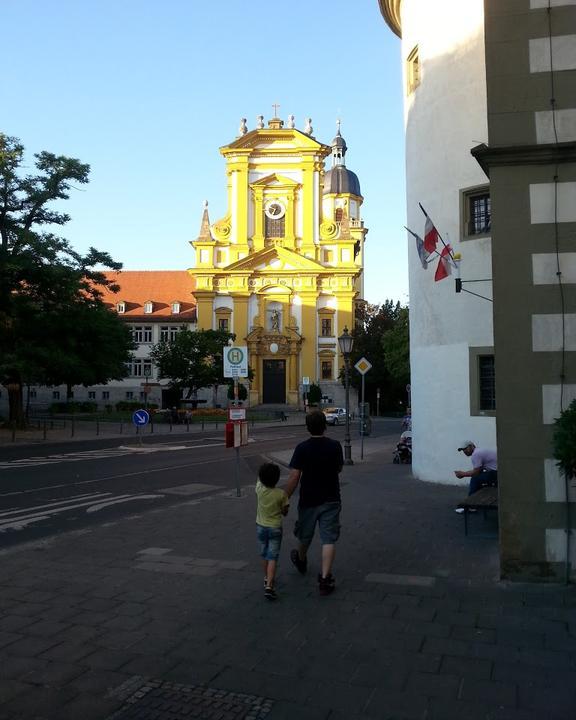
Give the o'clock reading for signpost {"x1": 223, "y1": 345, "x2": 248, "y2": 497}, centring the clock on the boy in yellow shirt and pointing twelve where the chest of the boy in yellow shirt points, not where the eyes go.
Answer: The signpost is roughly at 12 o'clock from the boy in yellow shirt.

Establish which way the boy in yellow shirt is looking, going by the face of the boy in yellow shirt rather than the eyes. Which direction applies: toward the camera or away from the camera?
away from the camera

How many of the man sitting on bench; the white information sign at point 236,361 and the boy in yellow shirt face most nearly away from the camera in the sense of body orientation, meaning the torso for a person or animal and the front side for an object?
1

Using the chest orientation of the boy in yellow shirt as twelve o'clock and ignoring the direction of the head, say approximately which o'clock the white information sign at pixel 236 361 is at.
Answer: The white information sign is roughly at 12 o'clock from the boy in yellow shirt.

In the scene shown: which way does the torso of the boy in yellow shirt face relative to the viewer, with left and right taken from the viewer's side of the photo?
facing away from the viewer

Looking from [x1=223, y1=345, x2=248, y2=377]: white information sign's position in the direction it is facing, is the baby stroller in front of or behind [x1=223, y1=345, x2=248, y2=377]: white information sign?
behind

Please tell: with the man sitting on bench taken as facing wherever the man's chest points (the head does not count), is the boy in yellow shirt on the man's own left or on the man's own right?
on the man's own left

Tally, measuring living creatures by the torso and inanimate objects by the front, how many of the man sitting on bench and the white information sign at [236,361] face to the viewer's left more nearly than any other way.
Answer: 1

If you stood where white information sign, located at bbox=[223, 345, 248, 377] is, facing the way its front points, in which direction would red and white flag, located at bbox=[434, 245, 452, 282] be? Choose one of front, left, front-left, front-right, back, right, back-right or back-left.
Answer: front-left

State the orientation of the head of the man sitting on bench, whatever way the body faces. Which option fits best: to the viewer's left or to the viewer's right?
to the viewer's left

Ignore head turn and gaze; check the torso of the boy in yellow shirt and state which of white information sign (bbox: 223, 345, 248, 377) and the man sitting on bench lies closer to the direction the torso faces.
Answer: the white information sign

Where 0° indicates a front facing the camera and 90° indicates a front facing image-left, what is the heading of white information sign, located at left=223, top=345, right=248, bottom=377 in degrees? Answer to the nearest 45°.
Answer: approximately 0°

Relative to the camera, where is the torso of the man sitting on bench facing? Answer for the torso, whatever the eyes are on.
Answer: to the viewer's left

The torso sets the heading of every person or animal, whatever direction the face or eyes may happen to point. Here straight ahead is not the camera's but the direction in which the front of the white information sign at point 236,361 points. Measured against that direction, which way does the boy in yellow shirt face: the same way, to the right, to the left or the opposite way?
the opposite way

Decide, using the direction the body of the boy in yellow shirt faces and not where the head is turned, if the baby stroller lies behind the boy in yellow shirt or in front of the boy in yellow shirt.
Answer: in front
